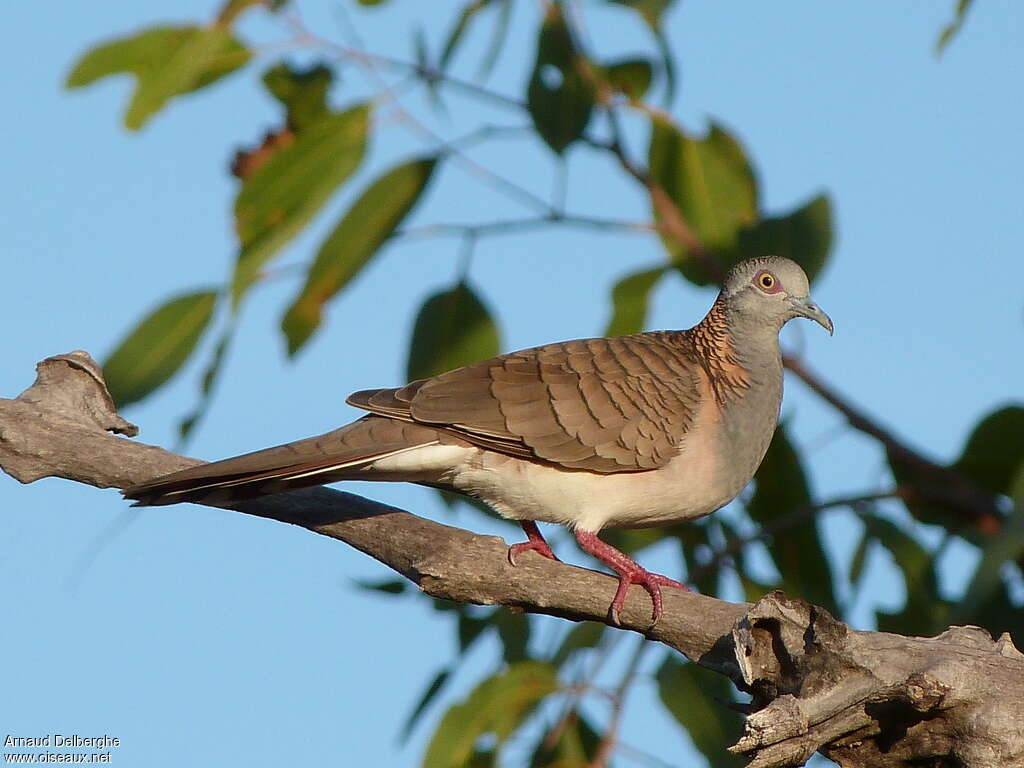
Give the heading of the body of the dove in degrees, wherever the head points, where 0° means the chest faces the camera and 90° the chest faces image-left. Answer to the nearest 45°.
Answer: approximately 270°

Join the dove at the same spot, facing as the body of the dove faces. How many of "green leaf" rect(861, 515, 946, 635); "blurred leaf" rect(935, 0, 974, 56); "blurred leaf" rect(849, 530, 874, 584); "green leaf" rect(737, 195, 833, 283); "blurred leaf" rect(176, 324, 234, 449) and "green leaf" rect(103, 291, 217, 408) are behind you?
2

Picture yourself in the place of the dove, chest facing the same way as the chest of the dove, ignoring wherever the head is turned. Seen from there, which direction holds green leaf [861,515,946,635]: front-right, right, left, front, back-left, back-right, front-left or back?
front-left

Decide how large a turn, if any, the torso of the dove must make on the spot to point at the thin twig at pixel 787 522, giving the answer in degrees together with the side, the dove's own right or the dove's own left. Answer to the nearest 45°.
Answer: approximately 45° to the dove's own left

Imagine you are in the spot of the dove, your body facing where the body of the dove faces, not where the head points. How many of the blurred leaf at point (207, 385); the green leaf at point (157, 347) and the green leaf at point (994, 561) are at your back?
2

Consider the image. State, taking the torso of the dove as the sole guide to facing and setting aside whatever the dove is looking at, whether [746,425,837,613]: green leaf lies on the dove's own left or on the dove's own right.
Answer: on the dove's own left

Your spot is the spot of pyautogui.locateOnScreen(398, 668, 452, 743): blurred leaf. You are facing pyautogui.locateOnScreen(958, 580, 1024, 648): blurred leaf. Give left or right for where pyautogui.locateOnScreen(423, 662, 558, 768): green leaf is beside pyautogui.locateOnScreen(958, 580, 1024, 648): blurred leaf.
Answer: right

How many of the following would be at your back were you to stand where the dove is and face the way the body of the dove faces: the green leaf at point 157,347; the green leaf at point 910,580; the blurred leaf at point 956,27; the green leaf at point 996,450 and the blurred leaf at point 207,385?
2

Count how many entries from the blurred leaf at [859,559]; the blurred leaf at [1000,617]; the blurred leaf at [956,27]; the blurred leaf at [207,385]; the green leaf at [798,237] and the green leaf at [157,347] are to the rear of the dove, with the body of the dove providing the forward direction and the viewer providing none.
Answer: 2

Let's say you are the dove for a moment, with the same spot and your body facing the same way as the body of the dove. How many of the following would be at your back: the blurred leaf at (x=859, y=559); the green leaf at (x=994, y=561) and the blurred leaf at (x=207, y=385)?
1

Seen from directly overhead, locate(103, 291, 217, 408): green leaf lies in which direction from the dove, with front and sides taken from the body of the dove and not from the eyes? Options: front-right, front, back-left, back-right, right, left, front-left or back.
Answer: back

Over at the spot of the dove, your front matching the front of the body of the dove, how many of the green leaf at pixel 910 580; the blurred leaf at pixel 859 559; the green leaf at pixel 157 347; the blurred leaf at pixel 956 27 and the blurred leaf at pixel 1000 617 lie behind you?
1

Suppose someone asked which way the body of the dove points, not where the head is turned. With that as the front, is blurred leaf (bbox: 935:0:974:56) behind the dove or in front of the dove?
in front

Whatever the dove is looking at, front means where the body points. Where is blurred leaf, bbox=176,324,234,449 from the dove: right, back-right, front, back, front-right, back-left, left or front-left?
back
